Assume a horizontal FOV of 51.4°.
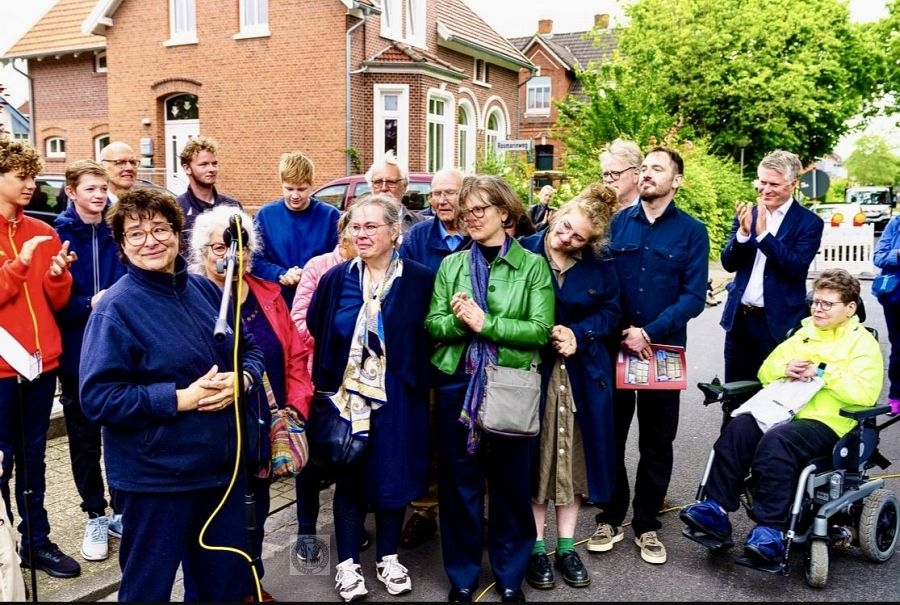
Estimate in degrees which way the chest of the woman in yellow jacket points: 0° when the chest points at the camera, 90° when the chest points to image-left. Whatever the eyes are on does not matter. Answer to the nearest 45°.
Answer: approximately 45°

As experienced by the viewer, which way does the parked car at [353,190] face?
facing to the left of the viewer

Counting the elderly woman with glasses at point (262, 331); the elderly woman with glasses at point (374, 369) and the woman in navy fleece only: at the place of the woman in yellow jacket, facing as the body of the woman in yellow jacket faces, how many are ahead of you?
3

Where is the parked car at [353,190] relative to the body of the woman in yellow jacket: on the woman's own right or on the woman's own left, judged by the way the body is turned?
on the woman's own right

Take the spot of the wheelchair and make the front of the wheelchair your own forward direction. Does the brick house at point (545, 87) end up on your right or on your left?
on your right

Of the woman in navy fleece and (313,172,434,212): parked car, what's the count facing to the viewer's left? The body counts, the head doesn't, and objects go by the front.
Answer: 1

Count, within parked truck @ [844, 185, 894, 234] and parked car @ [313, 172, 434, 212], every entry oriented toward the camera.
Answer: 1

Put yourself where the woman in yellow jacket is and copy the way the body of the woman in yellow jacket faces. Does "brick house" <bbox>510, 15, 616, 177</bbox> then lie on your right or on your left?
on your right
